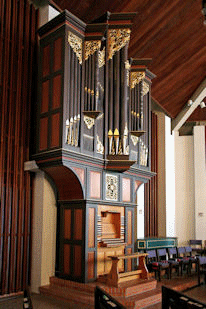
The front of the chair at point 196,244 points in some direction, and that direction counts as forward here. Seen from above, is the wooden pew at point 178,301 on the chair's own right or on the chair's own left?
on the chair's own right

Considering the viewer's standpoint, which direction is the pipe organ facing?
facing the viewer and to the right of the viewer

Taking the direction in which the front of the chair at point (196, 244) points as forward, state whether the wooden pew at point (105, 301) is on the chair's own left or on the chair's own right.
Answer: on the chair's own right

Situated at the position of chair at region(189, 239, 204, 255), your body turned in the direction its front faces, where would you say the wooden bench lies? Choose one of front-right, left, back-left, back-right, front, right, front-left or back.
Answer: front-right

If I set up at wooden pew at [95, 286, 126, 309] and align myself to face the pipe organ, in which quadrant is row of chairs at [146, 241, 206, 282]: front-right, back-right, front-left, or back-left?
front-right

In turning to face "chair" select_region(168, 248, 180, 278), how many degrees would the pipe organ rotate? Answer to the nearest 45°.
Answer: approximately 90° to its left

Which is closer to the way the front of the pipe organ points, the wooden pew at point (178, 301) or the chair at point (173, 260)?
the wooden pew

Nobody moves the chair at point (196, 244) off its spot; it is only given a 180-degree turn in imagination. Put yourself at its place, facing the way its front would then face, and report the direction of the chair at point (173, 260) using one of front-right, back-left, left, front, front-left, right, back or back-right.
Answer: back-left

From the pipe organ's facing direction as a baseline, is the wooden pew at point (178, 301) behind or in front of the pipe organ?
in front

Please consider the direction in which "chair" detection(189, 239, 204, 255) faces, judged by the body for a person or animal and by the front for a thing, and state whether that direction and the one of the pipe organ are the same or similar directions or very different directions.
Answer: same or similar directions
